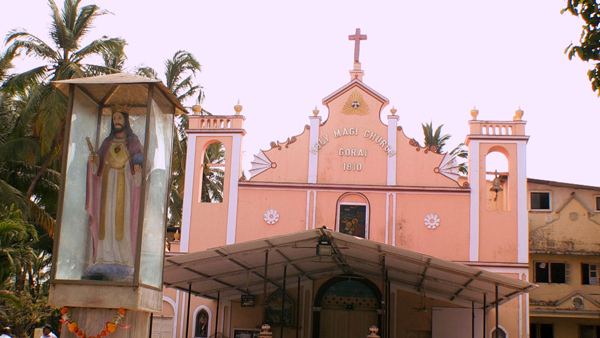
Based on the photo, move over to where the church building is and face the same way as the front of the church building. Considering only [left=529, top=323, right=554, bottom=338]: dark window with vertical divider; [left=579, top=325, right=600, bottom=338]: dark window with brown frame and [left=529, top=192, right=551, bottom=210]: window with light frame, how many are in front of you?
0

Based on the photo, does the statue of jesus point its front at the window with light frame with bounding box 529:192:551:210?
no

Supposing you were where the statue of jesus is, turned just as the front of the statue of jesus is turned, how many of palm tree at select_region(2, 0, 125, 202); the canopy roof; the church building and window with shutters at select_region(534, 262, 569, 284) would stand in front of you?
0

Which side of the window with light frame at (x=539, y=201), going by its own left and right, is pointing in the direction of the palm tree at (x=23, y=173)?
right

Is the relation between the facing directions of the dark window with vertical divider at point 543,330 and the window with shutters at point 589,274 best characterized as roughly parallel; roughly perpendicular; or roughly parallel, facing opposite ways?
roughly parallel

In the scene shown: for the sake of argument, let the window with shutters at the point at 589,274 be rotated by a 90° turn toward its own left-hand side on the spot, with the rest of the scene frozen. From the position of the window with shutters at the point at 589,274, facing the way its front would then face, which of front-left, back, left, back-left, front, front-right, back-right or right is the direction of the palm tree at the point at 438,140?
back-left

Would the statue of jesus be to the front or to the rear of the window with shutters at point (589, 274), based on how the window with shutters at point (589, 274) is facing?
to the front

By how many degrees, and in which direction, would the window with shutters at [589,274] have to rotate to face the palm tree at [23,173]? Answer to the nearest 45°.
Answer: approximately 45° to its right

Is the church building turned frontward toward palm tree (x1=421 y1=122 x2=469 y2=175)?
no

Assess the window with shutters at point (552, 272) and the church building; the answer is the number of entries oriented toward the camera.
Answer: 2

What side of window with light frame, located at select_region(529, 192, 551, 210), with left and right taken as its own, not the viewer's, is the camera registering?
front

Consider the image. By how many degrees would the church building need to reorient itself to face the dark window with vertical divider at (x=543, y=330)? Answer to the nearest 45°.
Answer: approximately 135° to its left

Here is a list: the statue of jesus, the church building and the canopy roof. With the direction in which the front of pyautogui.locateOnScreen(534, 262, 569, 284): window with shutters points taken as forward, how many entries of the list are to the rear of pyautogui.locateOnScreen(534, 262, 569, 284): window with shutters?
0

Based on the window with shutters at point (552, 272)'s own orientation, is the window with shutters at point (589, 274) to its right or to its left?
on its left

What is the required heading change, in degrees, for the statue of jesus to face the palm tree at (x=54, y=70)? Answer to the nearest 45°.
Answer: approximately 180°

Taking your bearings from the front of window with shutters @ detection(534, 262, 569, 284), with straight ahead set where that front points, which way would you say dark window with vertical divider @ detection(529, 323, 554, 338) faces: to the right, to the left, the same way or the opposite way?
the same way

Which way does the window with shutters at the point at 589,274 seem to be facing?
toward the camera
